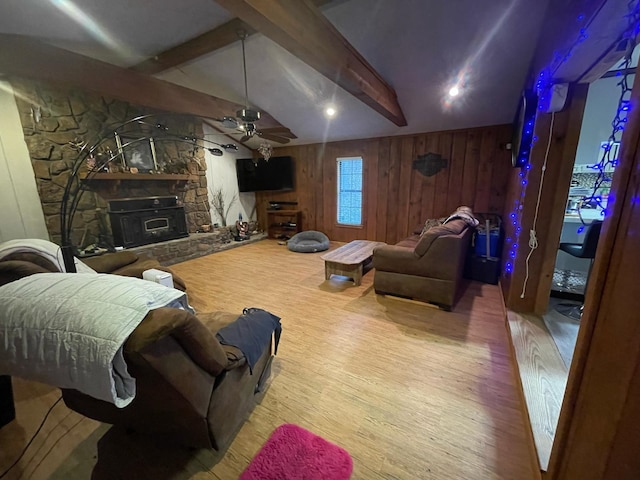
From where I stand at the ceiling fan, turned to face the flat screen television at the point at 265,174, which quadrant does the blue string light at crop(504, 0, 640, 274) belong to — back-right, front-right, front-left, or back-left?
back-right

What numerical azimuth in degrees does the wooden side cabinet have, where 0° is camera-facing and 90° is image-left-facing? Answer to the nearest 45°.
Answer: approximately 0°

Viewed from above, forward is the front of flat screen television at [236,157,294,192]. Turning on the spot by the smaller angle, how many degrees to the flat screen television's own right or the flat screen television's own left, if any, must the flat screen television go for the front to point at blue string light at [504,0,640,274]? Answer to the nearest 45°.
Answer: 0° — it already faces it

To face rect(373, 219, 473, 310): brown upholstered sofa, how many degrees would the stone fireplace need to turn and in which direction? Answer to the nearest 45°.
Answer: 0° — it already faces it

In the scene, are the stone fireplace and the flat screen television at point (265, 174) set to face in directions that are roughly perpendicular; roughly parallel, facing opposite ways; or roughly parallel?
roughly perpendicular

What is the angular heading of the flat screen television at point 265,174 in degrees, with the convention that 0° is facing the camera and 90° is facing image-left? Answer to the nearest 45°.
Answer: approximately 0°

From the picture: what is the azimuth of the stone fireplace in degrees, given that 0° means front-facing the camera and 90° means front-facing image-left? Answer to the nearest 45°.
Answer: approximately 315°

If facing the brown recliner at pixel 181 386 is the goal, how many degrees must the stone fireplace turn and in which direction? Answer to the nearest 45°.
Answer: approximately 45° to its right

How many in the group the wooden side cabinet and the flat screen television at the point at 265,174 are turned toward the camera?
2

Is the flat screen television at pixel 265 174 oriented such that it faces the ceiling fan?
yes

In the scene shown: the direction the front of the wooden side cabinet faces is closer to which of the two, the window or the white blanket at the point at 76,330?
the white blanket
